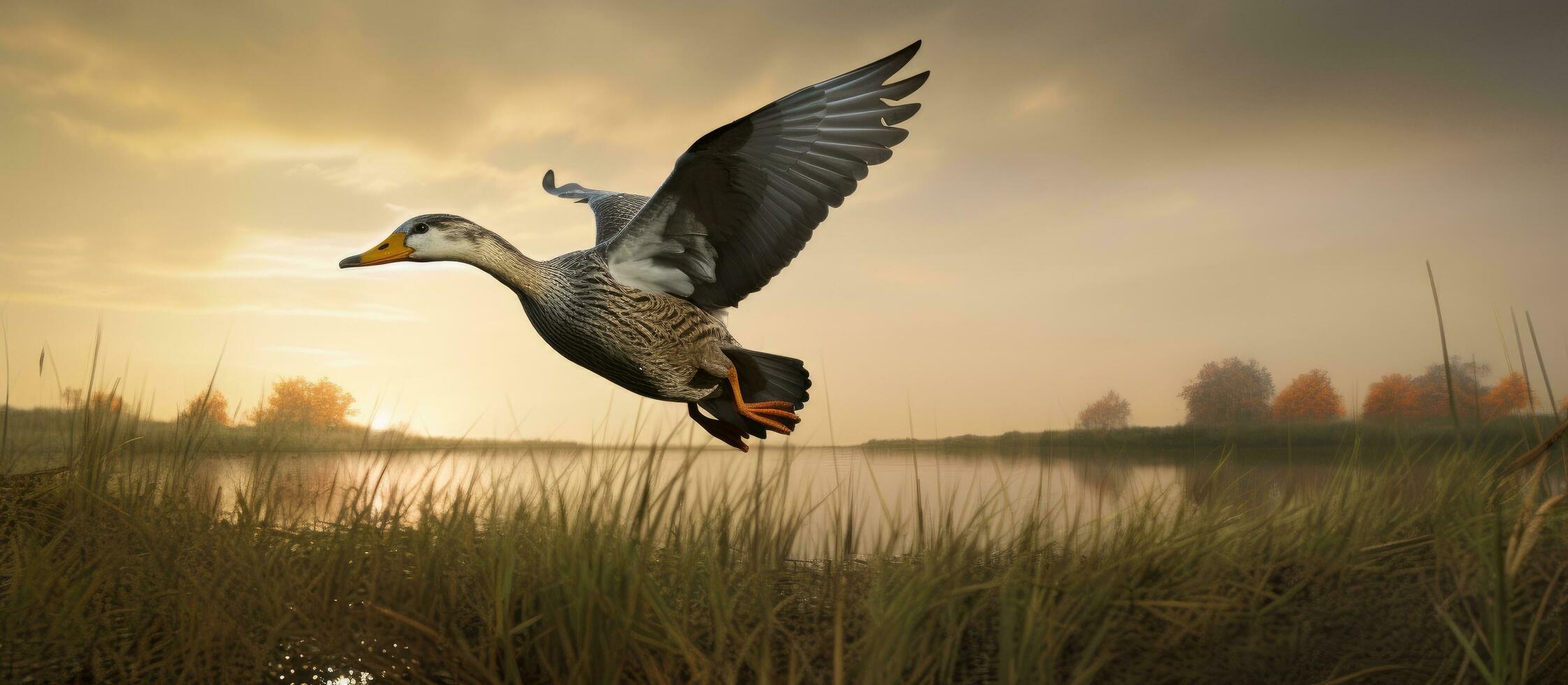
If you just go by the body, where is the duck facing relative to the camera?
to the viewer's left
